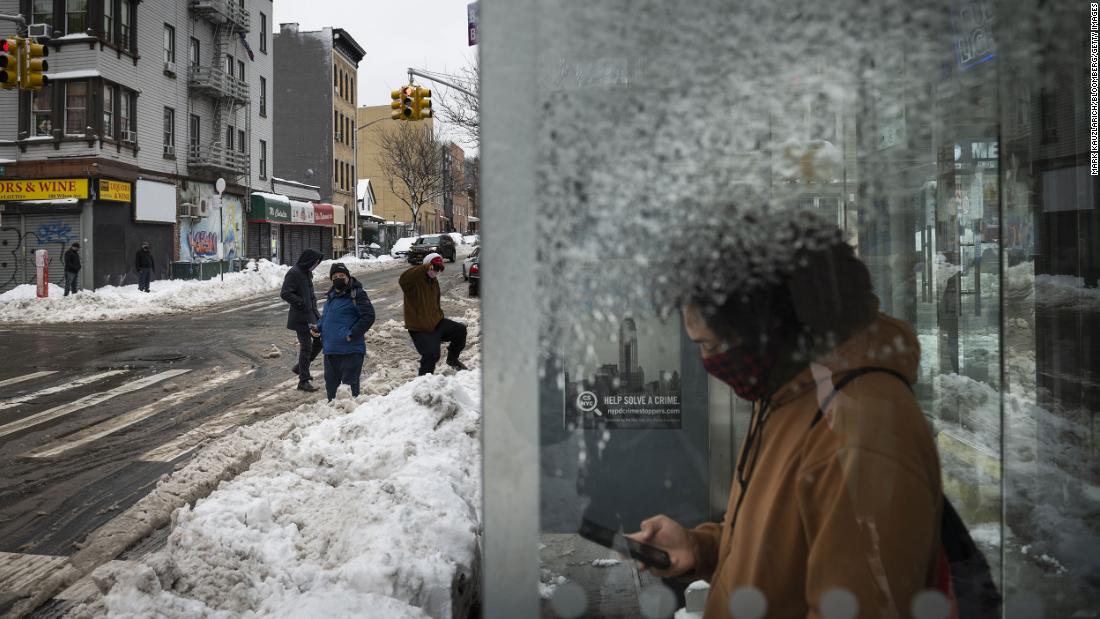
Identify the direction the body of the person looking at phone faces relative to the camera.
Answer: to the viewer's left

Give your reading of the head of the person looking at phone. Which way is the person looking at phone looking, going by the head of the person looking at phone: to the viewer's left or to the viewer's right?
to the viewer's left

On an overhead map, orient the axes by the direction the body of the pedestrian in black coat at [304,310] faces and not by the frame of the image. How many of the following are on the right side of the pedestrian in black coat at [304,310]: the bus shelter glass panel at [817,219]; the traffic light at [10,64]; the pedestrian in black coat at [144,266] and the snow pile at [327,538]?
2

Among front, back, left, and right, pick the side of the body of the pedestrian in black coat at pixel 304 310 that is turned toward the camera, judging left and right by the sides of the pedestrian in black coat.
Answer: right

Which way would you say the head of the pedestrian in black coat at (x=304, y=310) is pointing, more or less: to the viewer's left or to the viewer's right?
to the viewer's right

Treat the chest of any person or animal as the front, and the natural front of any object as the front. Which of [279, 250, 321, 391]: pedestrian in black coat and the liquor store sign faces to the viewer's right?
the pedestrian in black coat

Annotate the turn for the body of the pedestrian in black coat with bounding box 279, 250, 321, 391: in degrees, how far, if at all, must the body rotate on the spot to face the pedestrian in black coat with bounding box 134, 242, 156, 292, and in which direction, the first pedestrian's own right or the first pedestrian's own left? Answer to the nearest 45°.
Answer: approximately 90° to the first pedestrian's own left

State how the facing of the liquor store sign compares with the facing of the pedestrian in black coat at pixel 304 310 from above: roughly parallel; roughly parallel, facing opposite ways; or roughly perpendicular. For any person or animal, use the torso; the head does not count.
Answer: roughly perpendicular
